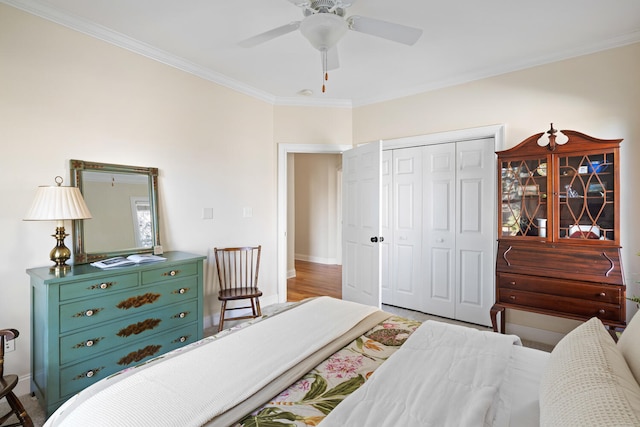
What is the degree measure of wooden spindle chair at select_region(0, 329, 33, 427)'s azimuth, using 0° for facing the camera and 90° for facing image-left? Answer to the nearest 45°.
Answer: approximately 315°

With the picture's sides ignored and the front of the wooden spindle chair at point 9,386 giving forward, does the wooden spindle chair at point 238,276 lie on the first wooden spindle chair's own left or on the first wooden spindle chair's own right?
on the first wooden spindle chair's own left

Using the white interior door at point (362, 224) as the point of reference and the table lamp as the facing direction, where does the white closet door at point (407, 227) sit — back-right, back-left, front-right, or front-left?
back-left

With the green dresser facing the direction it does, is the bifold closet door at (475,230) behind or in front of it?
in front

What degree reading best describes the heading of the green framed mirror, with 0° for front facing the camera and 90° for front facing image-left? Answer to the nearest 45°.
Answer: approximately 315°

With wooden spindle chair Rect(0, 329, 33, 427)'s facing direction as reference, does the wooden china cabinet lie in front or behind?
in front

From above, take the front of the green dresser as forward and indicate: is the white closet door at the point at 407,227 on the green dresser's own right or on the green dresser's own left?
on the green dresser's own left

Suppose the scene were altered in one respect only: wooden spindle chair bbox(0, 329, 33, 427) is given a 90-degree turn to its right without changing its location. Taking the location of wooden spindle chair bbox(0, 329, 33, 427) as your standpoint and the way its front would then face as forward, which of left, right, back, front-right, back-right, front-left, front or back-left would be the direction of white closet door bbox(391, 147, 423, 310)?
back-left

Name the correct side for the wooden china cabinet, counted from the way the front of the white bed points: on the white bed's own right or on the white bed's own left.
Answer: on the white bed's own right

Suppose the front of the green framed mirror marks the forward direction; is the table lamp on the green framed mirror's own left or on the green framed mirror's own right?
on the green framed mirror's own right
